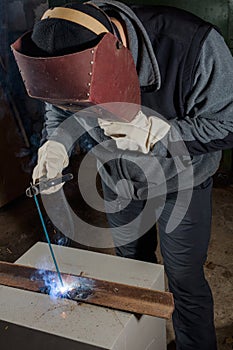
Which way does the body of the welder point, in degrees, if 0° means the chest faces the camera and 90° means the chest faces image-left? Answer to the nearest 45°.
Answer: approximately 45°
